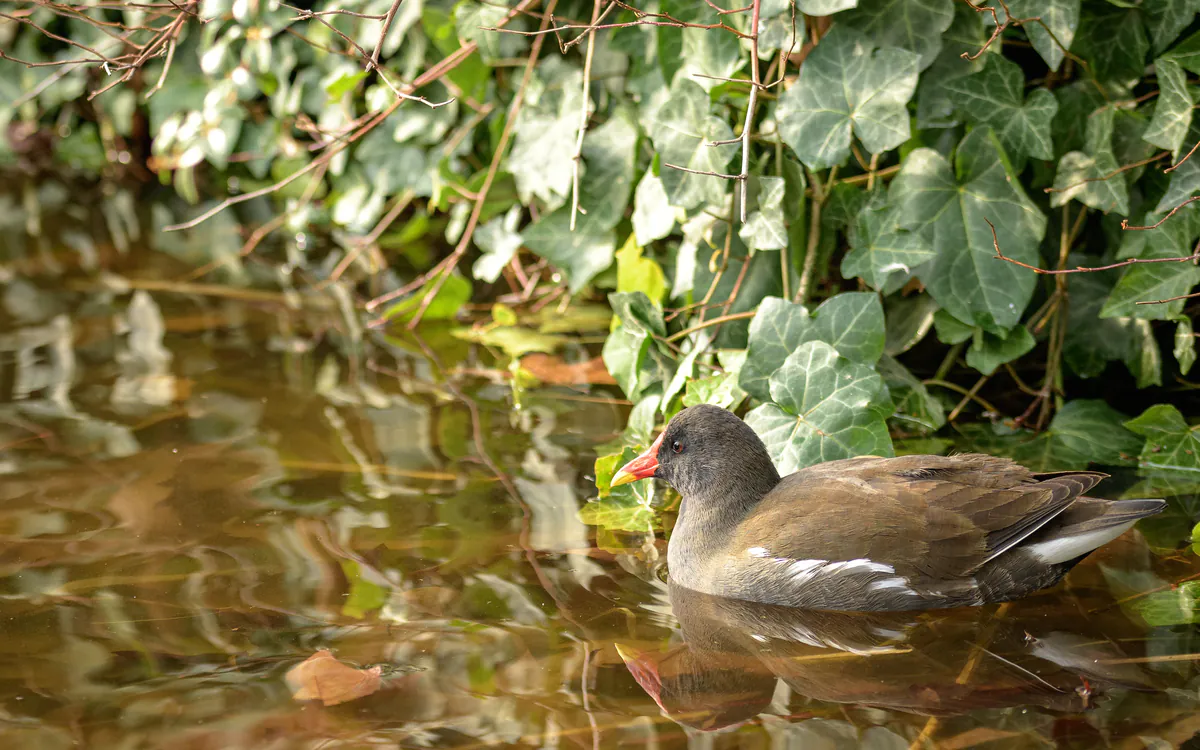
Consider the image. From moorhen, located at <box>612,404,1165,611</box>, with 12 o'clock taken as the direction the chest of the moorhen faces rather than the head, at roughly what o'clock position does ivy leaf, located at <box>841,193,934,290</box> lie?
The ivy leaf is roughly at 3 o'clock from the moorhen.

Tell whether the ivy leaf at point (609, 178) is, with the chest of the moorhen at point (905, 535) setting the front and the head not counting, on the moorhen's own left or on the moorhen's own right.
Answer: on the moorhen's own right

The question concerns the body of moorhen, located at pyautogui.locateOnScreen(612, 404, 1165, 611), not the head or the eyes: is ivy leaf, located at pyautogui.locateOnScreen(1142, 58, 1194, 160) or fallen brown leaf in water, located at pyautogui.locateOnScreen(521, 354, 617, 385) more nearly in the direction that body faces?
the fallen brown leaf in water

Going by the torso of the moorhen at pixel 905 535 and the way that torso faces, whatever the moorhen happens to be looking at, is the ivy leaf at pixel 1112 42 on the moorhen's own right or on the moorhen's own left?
on the moorhen's own right

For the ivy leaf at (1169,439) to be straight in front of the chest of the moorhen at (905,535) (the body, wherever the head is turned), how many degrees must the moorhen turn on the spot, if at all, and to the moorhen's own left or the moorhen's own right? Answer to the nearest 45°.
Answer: approximately 135° to the moorhen's own right

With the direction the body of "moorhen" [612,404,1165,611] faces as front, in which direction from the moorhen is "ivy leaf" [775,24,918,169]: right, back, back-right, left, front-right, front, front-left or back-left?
right

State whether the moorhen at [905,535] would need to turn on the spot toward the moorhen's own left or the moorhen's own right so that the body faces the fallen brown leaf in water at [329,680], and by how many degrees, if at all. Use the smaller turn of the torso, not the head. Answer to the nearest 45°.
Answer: approximately 45° to the moorhen's own left

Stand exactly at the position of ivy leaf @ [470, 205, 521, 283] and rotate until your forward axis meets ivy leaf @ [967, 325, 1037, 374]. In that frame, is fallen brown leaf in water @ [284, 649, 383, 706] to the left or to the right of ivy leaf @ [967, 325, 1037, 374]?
right

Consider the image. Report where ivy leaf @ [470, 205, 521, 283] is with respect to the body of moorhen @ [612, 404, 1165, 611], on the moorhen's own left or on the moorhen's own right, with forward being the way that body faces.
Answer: on the moorhen's own right

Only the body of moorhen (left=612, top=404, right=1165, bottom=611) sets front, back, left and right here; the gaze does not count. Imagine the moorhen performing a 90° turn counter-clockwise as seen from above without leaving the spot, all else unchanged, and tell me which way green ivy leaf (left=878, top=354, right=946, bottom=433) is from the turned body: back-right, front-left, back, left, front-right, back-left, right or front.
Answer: back

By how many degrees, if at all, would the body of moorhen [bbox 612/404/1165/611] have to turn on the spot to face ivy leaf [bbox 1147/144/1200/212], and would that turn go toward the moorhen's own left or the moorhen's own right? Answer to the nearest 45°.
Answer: approximately 135° to the moorhen's own right

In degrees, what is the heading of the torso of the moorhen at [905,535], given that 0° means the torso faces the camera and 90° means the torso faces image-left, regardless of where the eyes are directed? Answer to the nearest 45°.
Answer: approximately 90°
